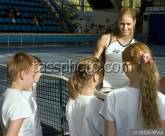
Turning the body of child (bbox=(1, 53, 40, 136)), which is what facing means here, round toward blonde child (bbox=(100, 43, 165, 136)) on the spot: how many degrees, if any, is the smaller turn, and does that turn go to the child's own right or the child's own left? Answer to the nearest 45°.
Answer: approximately 45° to the child's own right

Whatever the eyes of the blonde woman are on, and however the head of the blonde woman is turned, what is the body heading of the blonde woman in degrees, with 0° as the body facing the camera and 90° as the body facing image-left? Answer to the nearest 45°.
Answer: approximately 0°

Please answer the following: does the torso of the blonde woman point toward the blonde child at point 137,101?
yes

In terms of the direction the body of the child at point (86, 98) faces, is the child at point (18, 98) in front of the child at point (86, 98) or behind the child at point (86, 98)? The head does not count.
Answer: behind

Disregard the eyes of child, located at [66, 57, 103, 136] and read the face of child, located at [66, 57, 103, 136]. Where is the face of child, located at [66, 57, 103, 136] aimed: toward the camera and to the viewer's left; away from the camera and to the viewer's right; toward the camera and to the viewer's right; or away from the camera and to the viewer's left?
away from the camera and to the viewer's right

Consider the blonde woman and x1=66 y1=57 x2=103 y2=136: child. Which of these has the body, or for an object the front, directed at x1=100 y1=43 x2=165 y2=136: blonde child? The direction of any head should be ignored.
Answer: the blonde woman

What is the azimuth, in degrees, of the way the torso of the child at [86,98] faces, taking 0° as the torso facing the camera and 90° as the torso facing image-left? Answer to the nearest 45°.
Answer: approximately 225°

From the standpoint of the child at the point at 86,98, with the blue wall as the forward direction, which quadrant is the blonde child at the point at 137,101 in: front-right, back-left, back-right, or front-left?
back-right
